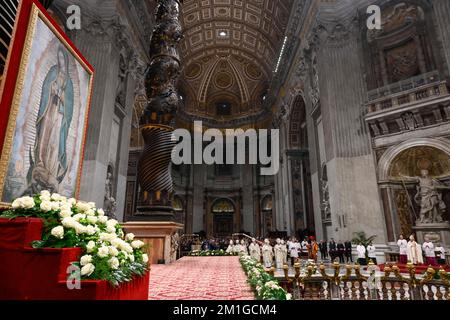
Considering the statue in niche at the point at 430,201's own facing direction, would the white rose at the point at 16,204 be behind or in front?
in front

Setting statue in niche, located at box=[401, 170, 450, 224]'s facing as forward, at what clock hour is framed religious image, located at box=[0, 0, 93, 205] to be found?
The framed religious image is roughly at 1 o'clock from the statue in niche.

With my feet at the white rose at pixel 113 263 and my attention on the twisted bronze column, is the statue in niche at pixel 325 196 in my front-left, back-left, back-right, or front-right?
front-right

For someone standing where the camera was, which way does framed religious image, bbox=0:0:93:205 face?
facing the viewer and to the right of the viewer

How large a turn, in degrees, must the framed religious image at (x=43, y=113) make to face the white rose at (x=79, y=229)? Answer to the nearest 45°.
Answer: approximately 45° to its right

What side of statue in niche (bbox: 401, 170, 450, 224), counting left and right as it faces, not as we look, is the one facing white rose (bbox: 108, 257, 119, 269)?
front

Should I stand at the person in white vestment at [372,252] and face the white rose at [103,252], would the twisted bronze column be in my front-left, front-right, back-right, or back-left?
front-right

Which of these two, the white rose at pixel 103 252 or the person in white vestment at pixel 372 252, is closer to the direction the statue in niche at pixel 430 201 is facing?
the white rose

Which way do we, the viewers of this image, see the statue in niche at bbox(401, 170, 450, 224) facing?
facing the viewer

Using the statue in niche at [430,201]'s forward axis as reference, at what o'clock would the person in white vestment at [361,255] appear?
The person in white vestment is roughly at 2 o'clock from the statue in niche.

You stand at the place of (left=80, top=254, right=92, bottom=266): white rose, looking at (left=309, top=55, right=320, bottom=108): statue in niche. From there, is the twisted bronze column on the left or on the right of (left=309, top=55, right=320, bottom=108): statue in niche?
left

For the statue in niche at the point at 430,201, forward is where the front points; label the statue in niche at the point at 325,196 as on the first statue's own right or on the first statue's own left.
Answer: on the first statue's own right

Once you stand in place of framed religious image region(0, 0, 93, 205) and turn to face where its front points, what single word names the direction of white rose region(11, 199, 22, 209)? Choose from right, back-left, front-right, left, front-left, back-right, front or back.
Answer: front-right

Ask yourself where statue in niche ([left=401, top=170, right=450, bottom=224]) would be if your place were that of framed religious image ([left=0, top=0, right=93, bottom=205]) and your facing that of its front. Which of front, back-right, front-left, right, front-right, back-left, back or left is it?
front-left

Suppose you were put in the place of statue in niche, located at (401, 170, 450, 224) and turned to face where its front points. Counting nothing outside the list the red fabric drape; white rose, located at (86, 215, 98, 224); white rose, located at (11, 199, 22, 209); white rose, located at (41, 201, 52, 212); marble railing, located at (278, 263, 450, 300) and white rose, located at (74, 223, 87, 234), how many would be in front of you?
6

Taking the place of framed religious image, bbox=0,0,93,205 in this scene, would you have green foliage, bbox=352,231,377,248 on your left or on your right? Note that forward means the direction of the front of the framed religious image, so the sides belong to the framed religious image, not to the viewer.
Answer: on your left

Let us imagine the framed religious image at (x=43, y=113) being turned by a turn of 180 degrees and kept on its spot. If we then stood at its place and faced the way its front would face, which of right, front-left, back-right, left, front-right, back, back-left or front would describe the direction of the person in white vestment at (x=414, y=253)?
back-right

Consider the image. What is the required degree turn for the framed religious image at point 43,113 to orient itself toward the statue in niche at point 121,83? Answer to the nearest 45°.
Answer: approximately 135° to its left
